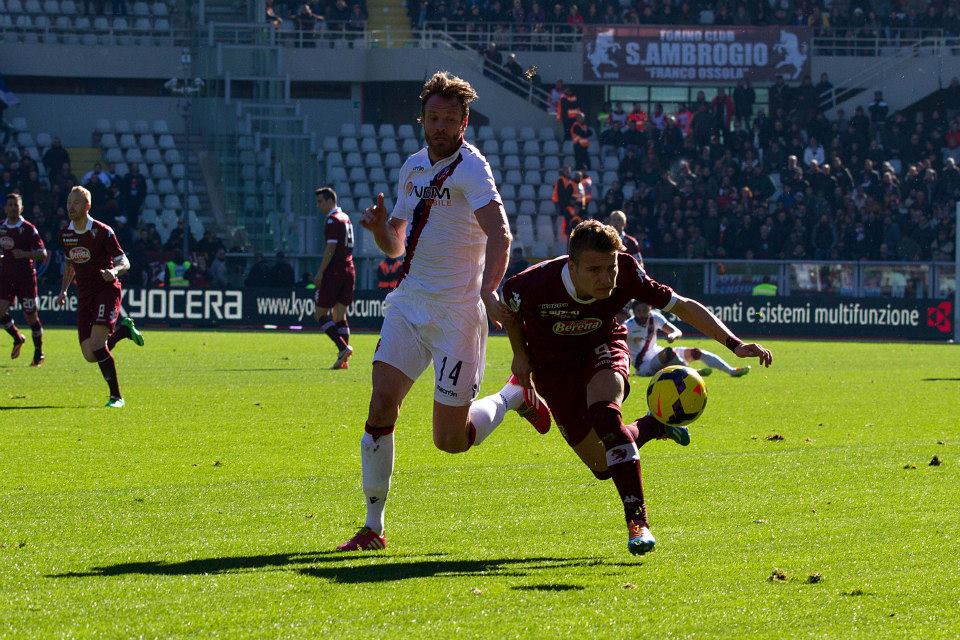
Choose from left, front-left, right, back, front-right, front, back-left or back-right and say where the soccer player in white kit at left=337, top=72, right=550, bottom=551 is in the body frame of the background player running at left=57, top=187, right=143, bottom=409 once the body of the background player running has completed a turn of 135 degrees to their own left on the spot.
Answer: right

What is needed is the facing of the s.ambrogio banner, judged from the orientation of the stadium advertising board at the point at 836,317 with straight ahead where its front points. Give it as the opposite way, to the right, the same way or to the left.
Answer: the same way

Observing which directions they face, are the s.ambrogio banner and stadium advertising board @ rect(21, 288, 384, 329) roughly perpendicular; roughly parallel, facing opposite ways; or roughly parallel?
roughly parallel

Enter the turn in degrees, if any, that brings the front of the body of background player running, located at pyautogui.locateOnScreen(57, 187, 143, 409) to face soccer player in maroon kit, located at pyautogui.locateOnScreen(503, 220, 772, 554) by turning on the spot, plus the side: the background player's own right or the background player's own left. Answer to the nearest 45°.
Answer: approximately 45° to the background player's own left

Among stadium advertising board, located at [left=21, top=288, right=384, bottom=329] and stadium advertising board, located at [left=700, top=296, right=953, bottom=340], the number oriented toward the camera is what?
2

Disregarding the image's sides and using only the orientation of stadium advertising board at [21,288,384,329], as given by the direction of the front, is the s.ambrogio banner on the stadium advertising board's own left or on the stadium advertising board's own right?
on the stadium advertising board's own left

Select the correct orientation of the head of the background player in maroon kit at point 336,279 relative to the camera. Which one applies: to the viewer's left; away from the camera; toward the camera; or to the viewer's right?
to the viewer's left

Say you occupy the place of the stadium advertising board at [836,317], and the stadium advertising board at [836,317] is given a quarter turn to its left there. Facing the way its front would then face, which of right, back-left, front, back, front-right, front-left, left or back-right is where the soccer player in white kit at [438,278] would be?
right

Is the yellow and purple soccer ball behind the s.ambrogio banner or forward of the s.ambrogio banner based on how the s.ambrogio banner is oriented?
forward

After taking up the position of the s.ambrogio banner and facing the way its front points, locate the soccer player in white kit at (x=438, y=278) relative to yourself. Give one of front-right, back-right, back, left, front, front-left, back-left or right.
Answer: front

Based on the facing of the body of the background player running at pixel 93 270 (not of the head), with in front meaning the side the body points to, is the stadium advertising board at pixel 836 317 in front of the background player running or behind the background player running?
behind

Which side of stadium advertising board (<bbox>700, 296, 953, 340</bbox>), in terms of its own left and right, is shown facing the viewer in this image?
front

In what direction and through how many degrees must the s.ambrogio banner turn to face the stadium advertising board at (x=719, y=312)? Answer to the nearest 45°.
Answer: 0° — it already faces it

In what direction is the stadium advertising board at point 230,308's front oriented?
toward the camera

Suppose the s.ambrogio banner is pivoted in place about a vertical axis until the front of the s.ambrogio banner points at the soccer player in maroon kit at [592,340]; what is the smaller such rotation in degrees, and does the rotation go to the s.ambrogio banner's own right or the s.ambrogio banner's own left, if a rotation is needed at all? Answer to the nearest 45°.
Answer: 0° — it already faces them

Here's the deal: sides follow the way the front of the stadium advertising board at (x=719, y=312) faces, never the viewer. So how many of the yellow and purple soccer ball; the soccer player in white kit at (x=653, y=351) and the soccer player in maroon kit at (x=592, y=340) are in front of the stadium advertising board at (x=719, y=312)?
3

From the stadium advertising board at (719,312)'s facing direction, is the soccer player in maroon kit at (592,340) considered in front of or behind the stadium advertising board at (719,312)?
in front

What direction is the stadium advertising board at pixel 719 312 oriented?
toward the camera
